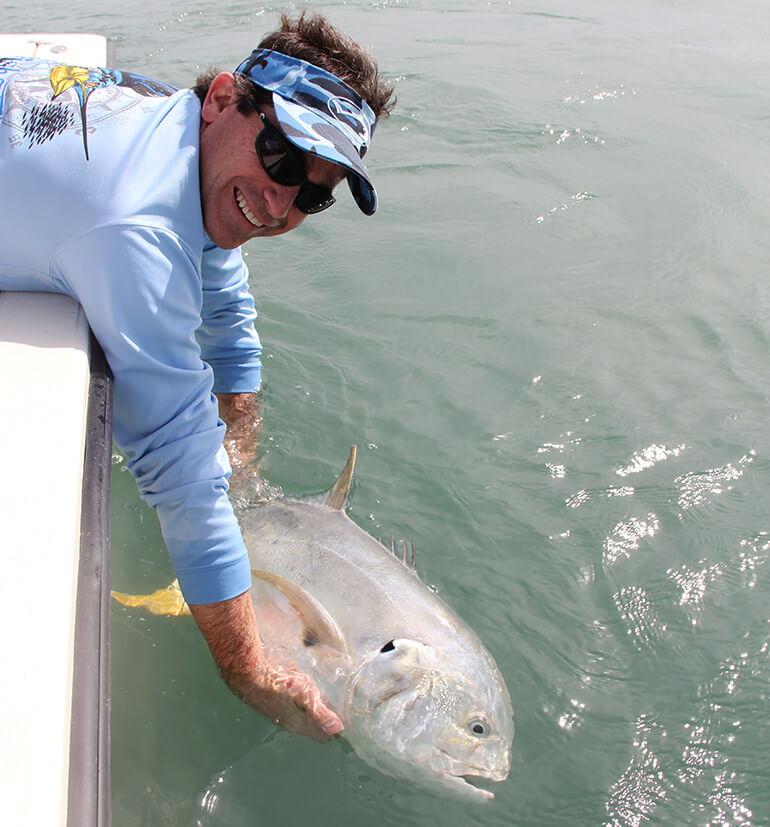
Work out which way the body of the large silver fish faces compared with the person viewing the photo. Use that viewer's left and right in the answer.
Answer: facing the viewer and to the right of the viewer
